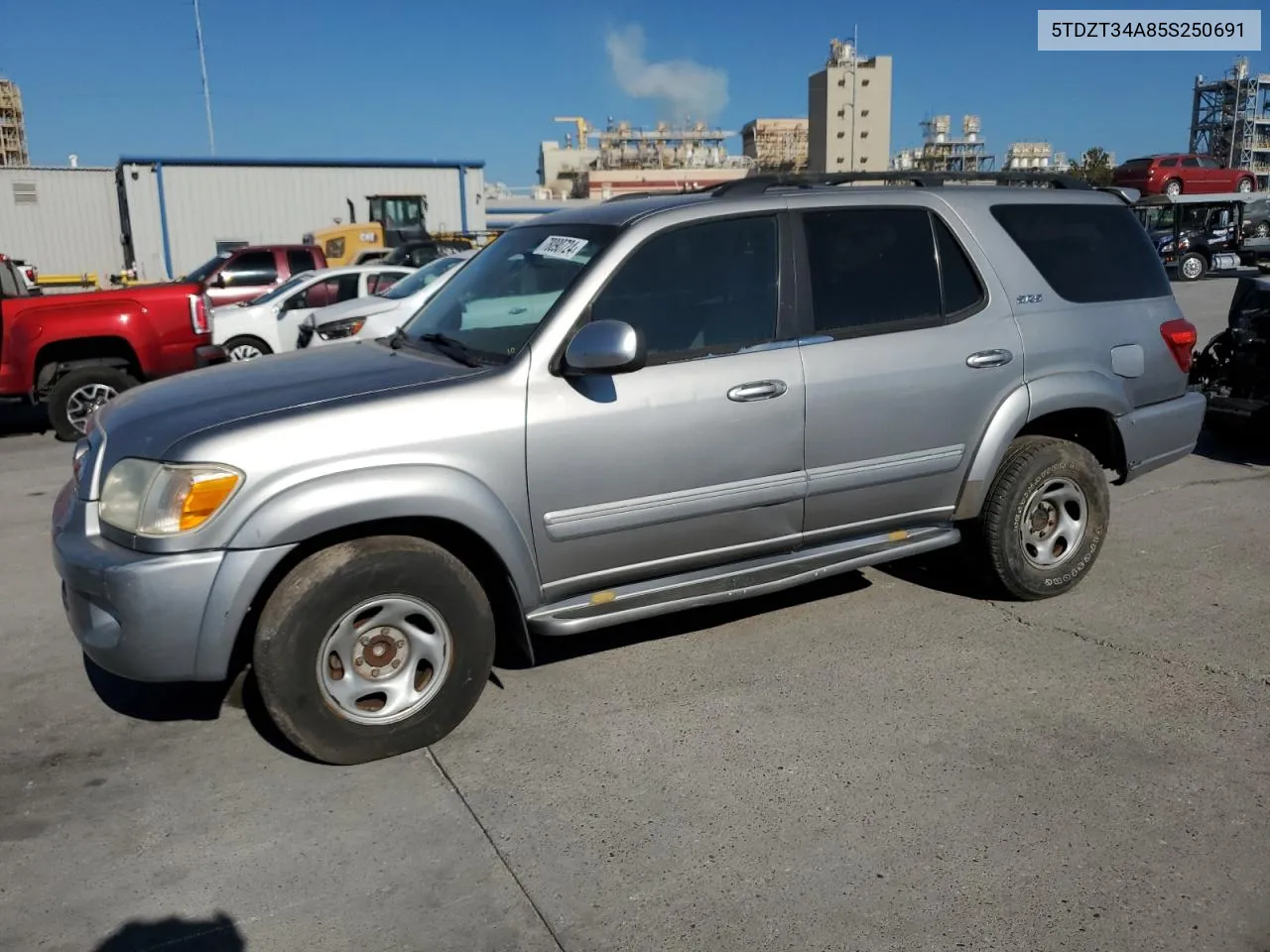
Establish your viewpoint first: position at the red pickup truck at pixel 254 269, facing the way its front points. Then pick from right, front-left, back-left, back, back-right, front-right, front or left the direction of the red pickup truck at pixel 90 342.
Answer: front-left

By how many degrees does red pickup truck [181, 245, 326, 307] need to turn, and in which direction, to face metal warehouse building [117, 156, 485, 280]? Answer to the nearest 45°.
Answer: approximately 135° to its right

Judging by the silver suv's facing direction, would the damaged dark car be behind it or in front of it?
behind

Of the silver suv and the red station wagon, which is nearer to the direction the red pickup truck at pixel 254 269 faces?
the silver suv

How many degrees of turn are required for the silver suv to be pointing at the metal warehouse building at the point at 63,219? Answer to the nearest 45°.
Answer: approximately 90° to its right

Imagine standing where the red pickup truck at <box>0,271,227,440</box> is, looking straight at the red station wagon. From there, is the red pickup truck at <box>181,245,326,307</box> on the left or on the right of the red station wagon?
left

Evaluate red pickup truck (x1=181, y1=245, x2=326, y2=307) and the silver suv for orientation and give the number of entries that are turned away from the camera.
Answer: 0
